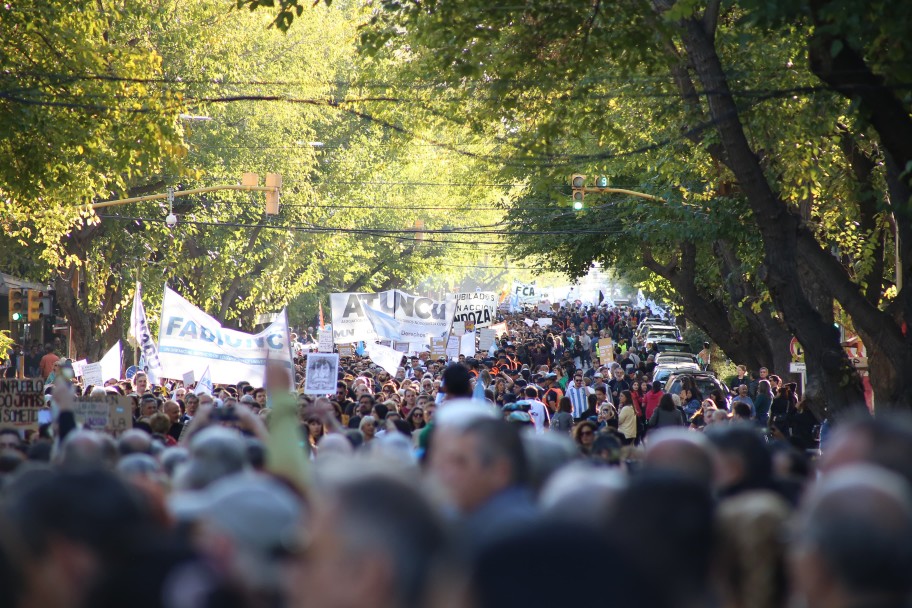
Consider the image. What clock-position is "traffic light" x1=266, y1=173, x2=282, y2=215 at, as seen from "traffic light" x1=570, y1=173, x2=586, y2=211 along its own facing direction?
"traffic light" x1=266, y1=173, x2=282, y2=215 is roughly at 3 o'clock from "traffic light" x1=570, y1=173, x2=586, y2=211.

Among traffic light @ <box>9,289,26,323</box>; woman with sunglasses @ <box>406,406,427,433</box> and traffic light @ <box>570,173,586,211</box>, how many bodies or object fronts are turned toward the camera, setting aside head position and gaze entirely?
3

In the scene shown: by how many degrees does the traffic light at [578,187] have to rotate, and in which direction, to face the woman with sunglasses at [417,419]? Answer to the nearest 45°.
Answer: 0° — it already faces them

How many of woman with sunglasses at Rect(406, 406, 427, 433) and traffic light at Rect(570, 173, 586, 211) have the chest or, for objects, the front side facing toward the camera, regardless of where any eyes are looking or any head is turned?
2

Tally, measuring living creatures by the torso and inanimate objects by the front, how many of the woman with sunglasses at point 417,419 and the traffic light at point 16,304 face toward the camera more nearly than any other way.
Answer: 2

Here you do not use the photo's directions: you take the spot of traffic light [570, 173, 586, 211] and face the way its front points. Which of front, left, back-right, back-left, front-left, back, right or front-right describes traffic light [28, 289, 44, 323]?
right

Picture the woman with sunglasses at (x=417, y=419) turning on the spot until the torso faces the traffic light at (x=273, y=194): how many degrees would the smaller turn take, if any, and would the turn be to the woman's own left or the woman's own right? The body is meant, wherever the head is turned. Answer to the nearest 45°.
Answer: approximately 180°

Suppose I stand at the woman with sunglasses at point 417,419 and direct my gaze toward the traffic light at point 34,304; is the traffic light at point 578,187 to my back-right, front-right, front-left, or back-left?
front-right

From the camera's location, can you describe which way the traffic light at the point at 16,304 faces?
facing the viewer

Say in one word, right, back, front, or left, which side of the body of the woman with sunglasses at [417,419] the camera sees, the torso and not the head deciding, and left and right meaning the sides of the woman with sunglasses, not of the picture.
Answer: front

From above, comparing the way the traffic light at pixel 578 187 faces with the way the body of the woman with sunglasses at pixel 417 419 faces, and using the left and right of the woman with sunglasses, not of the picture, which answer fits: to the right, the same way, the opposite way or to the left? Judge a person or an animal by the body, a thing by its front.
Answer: the same way
